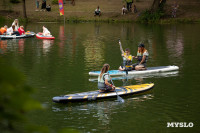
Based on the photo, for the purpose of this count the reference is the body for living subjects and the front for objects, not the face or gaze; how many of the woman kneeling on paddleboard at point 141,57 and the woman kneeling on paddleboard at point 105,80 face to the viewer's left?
1

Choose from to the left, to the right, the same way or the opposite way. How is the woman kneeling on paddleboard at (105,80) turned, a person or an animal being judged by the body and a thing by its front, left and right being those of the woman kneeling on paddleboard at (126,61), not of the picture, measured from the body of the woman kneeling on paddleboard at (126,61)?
the opposite way

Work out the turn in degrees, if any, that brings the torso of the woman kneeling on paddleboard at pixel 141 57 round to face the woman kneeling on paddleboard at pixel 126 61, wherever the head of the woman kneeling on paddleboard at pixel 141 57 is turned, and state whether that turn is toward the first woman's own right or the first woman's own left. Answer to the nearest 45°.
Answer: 0° — they already face them

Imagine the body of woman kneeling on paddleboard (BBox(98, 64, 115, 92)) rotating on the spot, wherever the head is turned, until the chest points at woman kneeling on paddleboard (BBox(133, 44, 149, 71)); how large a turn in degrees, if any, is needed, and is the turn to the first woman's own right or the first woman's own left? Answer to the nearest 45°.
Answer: approximately 45° to the first woman's own left

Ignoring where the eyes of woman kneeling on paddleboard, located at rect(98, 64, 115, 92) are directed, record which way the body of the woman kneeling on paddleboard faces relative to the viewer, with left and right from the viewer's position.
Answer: facing away from the viewer and to the right of the viewer

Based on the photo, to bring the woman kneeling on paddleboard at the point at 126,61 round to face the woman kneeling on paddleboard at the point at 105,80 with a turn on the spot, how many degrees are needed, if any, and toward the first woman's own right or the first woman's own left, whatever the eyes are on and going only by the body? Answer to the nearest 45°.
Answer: approximately 45° to the first woman's own left

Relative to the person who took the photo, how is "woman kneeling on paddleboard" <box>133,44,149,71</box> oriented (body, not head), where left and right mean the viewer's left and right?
facing to the left of the viewer

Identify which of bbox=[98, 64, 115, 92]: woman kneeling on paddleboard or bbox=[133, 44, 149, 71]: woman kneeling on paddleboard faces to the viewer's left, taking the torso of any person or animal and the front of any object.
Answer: bbox=[133, 44, 149, 71]: woman kneeling on paddleboard
